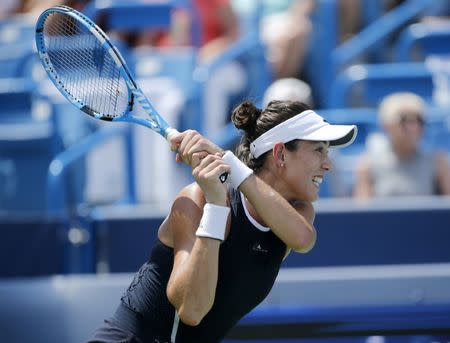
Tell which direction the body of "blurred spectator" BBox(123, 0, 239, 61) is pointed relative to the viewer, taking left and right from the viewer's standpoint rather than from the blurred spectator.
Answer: facing the viewer and to the left of the viewer

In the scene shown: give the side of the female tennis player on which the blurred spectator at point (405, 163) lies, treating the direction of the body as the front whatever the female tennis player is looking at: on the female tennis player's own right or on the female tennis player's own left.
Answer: on the female tennis player's own left

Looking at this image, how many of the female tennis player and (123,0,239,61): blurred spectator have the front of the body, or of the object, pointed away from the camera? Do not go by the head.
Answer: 0

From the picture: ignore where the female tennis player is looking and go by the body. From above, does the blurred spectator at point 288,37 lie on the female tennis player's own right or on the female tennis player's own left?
on the female tennis player's own left

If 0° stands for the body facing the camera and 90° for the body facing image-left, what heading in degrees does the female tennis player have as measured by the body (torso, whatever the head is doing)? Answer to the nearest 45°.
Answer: approximately 315°

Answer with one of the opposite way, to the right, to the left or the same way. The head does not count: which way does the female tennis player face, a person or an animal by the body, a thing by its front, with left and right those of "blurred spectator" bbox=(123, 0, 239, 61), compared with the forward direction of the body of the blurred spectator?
to the left

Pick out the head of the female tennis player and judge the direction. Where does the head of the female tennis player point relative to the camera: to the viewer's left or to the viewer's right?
to the viewer's right

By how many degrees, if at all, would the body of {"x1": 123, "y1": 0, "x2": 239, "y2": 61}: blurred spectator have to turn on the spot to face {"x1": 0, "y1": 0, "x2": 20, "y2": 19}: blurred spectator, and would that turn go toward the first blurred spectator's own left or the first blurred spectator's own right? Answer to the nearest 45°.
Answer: approximately 45° to the first blurred spectator's own right

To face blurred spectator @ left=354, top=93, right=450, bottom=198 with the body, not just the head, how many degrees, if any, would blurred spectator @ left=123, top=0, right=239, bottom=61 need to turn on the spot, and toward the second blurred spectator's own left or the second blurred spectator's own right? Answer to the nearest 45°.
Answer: approximately 90° to the second blurred spectator's own left

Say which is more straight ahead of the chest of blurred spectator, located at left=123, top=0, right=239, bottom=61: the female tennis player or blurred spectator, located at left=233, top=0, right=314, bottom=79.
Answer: the female tennis player

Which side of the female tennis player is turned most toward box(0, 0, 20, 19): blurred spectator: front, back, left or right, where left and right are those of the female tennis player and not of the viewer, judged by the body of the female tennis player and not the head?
back

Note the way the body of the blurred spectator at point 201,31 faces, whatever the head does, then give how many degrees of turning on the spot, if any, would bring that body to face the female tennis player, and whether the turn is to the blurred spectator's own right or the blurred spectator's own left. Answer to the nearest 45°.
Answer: approximately 45° to the blurred spectator's own left
